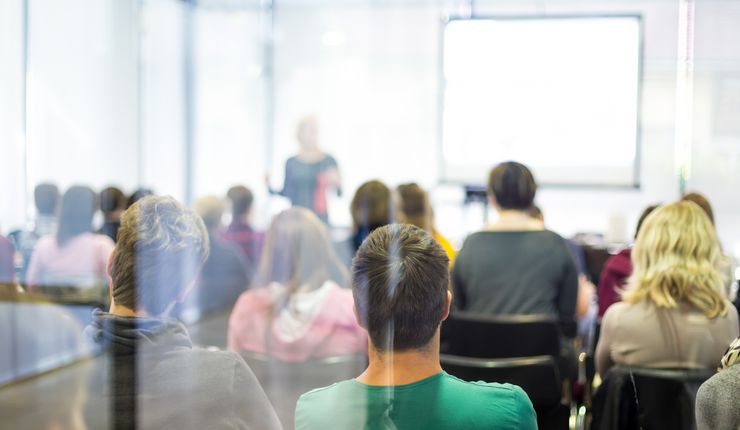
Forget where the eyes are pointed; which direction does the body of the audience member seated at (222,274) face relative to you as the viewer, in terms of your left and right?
facing away from the viewer

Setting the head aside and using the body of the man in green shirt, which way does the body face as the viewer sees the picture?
away from the camera

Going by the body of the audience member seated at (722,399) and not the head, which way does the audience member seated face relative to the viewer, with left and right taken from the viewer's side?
facing away from the viewer

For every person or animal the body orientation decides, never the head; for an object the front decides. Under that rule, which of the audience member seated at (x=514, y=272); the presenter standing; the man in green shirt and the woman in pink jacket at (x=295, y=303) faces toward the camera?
the presenter standing

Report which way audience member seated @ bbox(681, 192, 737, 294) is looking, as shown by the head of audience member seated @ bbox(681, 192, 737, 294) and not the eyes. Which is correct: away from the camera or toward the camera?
away from the camera

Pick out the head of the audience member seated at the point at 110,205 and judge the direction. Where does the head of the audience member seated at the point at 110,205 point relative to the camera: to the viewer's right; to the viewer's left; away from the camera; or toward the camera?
away from the camera

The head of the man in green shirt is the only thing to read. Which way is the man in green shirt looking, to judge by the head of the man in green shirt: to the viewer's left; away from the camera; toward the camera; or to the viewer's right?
away from the camera

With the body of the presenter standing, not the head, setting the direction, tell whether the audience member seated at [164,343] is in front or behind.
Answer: in front

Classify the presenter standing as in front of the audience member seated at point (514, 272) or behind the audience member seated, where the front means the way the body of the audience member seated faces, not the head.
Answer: in front

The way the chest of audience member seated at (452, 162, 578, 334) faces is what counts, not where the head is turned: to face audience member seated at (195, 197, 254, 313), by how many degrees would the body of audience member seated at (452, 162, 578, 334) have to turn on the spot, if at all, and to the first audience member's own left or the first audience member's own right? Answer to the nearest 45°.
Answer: approximately 45° to the first audience member's own left

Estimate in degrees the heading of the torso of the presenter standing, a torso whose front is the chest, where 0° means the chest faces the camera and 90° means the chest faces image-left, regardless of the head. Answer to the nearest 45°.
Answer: approximately 0°

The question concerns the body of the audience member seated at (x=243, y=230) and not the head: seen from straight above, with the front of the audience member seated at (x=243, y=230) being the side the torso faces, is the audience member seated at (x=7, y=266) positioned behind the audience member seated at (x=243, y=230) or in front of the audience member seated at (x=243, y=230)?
behind

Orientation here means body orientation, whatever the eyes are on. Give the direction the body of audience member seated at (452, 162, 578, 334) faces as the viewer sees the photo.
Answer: away from the camera

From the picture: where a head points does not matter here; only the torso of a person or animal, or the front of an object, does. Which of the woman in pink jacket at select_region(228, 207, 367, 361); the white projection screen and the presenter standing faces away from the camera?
the woman in pink jacket

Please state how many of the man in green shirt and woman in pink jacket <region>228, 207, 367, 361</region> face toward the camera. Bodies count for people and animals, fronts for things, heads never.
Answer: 0

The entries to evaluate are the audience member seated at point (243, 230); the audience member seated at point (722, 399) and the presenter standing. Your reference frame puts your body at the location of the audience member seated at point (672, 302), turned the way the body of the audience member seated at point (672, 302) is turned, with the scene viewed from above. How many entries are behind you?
1
